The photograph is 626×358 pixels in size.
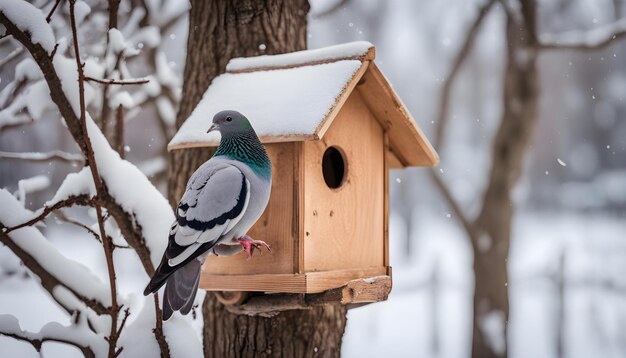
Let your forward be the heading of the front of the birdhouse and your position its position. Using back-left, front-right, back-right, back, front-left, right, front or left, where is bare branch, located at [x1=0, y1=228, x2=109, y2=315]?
back-right

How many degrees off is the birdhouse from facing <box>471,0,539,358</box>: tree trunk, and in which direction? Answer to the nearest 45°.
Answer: approximately 90° to its left

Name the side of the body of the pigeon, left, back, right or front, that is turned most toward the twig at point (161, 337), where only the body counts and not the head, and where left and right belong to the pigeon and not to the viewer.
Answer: left

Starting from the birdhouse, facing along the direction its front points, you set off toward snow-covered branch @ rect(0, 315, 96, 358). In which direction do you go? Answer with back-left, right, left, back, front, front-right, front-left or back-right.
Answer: back-right
